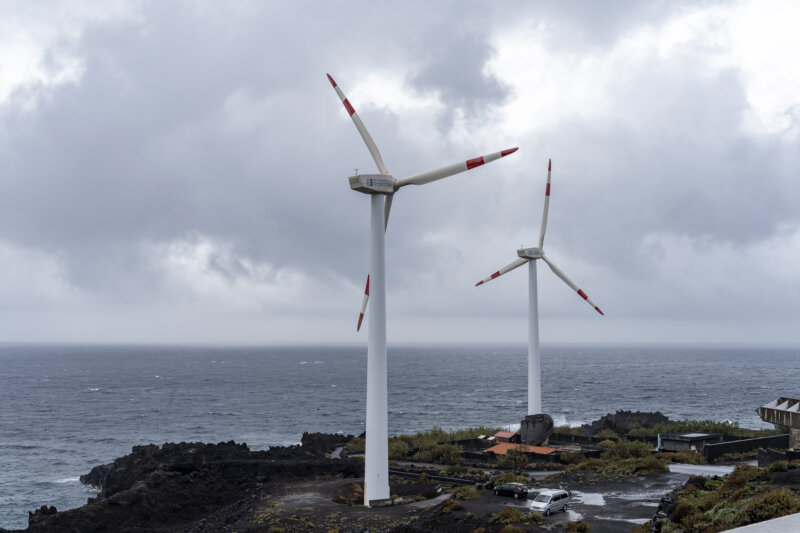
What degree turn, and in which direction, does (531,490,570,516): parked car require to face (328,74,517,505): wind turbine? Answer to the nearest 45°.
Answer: approximately 45° to its right

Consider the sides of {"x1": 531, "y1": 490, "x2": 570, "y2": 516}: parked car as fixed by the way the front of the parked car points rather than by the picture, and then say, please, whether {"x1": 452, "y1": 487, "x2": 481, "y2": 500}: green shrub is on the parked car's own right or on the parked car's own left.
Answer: on the parked car's own right

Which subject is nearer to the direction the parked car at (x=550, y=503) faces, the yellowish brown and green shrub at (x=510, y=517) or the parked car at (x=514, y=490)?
the yellowish brown and green shrub

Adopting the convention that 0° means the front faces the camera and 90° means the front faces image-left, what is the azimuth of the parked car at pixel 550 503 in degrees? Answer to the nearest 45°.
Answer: approximately 45°
